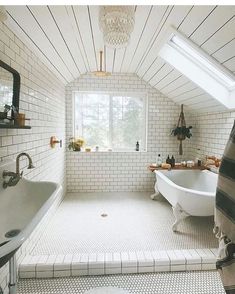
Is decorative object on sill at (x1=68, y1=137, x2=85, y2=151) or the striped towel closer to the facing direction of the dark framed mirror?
the striped towel

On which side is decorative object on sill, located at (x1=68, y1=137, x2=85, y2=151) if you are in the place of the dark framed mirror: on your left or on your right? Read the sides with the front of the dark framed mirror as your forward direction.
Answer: on your left

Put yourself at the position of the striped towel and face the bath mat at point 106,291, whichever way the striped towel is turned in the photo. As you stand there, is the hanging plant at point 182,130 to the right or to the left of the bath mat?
right

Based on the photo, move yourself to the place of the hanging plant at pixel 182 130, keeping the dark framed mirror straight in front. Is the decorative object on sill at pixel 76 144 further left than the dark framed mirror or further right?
right

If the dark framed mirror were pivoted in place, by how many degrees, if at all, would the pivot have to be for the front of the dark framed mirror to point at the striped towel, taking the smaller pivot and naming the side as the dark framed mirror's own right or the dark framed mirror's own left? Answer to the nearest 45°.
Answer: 0° — it already faces it

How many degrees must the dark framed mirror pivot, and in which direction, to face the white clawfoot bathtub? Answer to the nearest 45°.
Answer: approximately 45° to its left

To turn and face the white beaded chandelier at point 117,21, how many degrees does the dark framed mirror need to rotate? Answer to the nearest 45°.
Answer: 0° — it already faces it

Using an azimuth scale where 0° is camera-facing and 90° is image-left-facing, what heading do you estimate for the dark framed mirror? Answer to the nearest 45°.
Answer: approximately 315°
